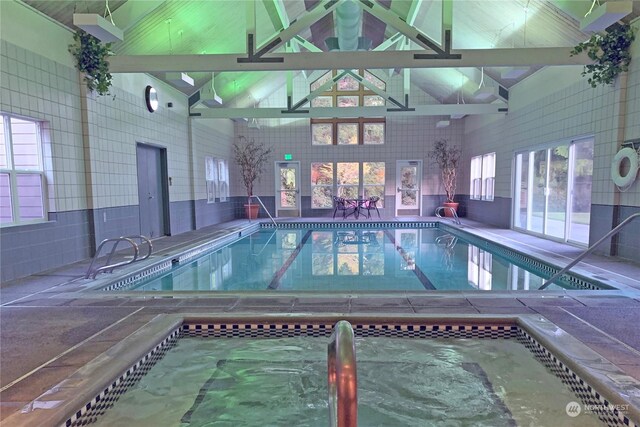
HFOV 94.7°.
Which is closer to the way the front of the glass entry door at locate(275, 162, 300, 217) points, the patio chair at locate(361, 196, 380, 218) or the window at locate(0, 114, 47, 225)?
the window

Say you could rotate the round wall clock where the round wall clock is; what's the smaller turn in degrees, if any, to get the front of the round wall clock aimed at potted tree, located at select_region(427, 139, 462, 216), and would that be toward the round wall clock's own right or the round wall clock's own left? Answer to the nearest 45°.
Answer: approximately 45° to the round wall clock's own left

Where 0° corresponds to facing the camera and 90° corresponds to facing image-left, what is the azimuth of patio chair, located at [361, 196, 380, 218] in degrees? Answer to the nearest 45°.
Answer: approximately 45°

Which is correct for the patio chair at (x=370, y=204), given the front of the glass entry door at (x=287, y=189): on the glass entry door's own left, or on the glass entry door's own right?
on the glass entry door's own left

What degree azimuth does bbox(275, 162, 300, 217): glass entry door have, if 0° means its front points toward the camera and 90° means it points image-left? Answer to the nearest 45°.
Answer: approximately 0°

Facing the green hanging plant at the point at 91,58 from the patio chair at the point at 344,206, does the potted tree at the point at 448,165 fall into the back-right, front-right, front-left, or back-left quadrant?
back-left

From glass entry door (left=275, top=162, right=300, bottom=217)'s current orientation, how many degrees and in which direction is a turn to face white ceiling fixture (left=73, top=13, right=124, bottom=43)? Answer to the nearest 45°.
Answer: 0° — it already faces it

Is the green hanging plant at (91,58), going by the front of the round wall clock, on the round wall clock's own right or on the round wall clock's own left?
on the round wall clock's own right

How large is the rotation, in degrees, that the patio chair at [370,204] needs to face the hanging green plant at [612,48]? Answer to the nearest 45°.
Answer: approximately 90° to its left

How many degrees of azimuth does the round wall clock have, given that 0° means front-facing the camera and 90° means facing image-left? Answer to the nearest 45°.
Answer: approximately 315°
